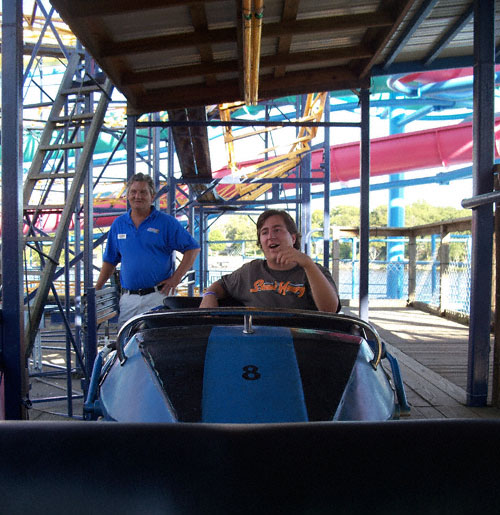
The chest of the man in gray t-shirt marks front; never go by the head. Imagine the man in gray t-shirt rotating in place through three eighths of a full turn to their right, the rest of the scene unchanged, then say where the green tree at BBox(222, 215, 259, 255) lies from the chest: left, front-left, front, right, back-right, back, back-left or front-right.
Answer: front-right

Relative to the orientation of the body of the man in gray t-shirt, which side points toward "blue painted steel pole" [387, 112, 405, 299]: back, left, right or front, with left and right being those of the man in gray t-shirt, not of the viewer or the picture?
back

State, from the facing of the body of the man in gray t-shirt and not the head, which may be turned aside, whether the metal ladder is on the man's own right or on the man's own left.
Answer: on the man's own right

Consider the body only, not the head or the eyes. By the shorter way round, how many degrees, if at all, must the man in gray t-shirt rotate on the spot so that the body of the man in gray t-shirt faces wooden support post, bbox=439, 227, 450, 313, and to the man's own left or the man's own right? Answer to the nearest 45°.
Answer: approximately 135° to the man's own left

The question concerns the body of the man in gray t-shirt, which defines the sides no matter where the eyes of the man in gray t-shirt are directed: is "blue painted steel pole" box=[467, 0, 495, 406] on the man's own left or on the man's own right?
on the man's own left

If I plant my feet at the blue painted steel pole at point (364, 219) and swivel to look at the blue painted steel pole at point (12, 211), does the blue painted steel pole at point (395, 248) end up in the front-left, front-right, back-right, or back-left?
back-right

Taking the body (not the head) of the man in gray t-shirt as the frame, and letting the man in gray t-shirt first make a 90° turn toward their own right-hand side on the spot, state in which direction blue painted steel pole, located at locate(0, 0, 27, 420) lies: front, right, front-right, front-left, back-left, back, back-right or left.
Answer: front

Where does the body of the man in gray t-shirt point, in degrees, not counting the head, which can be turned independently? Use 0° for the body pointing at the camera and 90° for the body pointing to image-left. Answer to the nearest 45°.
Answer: approximately 0°
